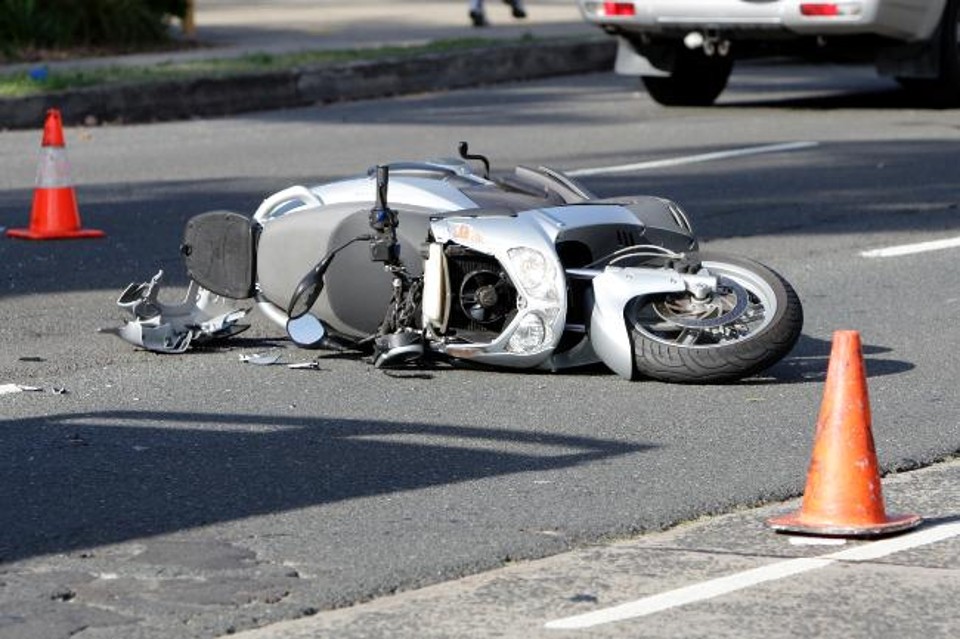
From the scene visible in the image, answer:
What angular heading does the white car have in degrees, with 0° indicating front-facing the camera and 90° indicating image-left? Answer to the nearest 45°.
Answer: approximately 225°

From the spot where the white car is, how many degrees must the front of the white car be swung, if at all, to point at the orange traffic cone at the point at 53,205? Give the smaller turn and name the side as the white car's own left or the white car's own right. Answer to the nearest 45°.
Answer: approximately 180°

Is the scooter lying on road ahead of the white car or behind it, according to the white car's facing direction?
behind

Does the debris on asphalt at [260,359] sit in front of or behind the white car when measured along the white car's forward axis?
behind

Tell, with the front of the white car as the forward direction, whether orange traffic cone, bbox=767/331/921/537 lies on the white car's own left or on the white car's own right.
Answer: on the white car's own right

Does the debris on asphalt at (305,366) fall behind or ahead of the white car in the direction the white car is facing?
behind
